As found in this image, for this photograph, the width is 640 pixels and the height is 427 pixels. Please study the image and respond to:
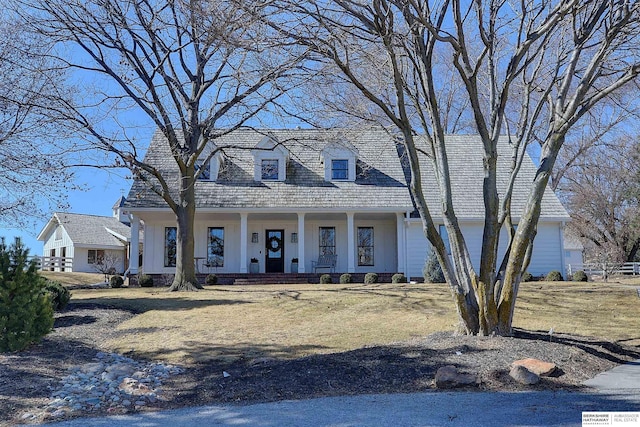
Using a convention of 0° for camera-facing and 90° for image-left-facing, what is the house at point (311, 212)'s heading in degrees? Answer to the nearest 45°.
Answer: approximately 0°

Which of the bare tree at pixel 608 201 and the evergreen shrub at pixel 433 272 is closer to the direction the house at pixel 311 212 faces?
the evergreen shrub

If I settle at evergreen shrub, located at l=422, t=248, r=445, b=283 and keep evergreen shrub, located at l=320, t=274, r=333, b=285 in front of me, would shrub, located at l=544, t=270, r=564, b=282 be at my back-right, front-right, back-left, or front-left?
back-right

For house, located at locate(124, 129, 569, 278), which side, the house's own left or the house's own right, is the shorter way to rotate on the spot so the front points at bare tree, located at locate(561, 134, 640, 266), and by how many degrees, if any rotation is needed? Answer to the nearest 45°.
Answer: approximately 135° to the house's own left

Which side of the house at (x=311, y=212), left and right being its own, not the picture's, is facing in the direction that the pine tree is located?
front

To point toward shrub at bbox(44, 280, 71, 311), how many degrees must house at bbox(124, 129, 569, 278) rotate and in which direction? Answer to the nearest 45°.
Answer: approximately 45° to its right

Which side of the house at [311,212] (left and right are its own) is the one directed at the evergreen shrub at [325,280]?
front

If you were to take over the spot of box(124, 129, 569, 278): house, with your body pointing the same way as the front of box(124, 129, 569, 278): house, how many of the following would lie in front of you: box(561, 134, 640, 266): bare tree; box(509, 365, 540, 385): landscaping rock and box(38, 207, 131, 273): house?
1

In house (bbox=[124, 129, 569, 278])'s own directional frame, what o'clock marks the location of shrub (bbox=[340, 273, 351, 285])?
The shrub is roughly at 11 o'clock from the house.

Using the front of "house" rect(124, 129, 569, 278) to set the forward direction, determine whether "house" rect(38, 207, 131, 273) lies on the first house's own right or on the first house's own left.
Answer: on the first house's own right

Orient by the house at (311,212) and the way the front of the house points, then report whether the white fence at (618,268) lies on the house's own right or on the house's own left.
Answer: on the house's own left

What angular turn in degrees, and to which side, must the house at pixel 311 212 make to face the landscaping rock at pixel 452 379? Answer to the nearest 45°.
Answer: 0° — it already faces it
